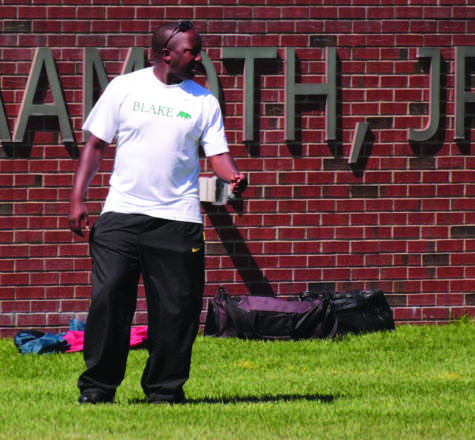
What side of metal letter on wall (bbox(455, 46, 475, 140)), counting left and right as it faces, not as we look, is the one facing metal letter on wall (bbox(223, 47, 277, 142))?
right

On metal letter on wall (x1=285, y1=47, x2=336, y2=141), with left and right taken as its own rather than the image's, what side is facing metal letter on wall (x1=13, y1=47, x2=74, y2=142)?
right

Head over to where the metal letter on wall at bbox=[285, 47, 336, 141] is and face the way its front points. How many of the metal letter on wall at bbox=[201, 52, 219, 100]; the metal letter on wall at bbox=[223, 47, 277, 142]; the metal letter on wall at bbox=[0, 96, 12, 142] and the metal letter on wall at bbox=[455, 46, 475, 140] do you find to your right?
3

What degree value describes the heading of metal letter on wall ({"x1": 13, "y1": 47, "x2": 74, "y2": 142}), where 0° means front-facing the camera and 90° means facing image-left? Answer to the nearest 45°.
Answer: approximately 0°

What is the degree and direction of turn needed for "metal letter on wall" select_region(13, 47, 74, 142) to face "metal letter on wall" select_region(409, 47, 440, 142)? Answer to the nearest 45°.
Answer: approximately 90° to its left

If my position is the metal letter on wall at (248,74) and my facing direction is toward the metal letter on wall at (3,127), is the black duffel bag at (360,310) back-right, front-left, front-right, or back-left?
back-left
